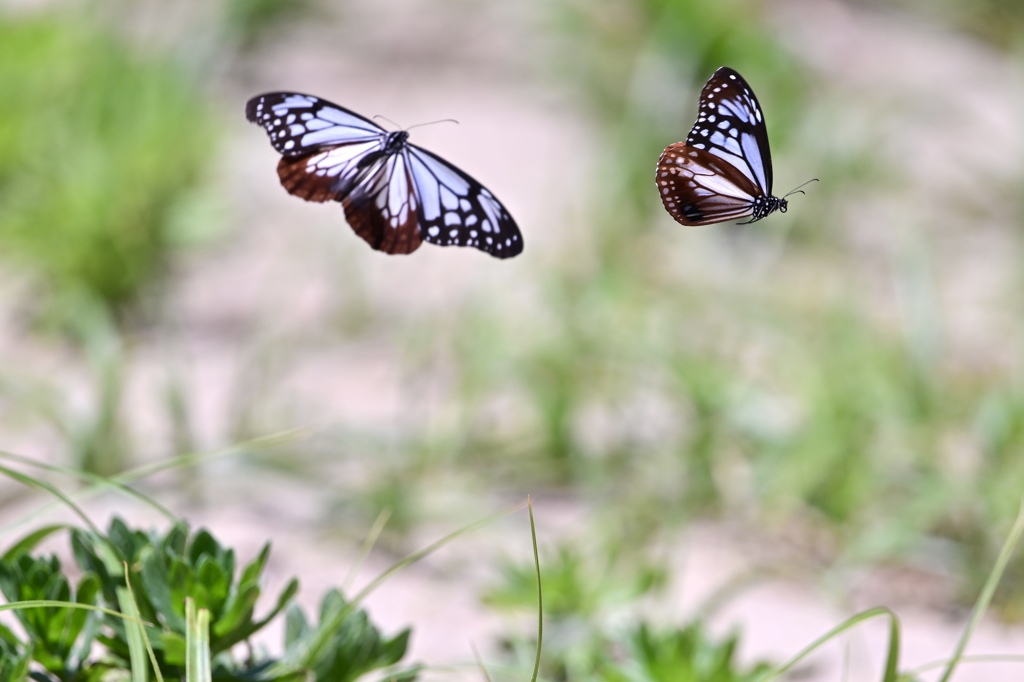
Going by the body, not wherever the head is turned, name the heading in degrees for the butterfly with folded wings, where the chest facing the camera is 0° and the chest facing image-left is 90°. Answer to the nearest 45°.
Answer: approximately 270°
